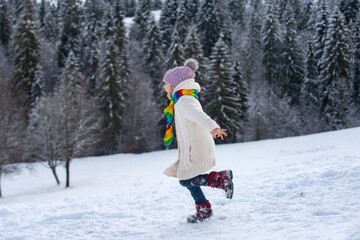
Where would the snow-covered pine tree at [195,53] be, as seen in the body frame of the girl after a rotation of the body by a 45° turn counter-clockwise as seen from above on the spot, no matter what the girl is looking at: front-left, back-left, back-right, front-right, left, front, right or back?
back-right

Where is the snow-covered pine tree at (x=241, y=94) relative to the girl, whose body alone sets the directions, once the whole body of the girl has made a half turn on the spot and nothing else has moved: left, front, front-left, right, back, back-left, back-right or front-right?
left

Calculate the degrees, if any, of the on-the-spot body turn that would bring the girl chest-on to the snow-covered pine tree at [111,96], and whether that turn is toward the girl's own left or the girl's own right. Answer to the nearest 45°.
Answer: approximately 90° to the girl's own right

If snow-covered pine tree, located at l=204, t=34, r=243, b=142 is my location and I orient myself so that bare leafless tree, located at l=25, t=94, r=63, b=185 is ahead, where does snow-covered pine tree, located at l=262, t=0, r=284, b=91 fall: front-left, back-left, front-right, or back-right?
back-right

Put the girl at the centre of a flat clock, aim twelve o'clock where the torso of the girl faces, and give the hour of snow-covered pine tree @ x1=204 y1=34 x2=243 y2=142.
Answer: The snow-covered pine tree is roughly at 3 o'clock from the girl.

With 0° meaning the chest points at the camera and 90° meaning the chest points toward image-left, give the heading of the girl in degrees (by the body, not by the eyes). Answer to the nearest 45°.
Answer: approximately 90°
